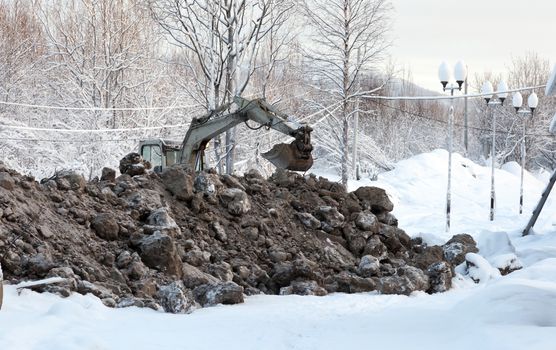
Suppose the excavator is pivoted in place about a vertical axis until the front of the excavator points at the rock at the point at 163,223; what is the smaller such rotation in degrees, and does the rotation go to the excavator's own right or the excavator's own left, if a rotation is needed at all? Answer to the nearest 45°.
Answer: approximately 135° to the excavator's own right

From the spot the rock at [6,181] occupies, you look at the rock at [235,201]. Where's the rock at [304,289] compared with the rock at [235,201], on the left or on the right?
right

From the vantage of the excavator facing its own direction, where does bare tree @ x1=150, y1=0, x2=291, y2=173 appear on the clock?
The bare tree is roughly at 9 o'clock from the excavator.

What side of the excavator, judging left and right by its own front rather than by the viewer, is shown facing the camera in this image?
right

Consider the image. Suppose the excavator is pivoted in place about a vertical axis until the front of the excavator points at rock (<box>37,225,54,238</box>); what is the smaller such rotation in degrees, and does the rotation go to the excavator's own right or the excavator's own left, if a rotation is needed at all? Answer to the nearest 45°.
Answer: approximately 135° to the excavator's own right

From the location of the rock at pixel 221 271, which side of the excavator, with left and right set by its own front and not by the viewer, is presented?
right

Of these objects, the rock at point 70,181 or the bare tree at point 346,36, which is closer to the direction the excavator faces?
the bare tree

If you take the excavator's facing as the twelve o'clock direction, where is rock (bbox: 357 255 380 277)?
The rock is roughly at 2 o'clock from the excavator.

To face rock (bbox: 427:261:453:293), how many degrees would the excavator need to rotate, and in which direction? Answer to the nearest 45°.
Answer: approximately 45° to its right

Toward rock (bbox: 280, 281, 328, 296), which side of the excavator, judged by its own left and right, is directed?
right
